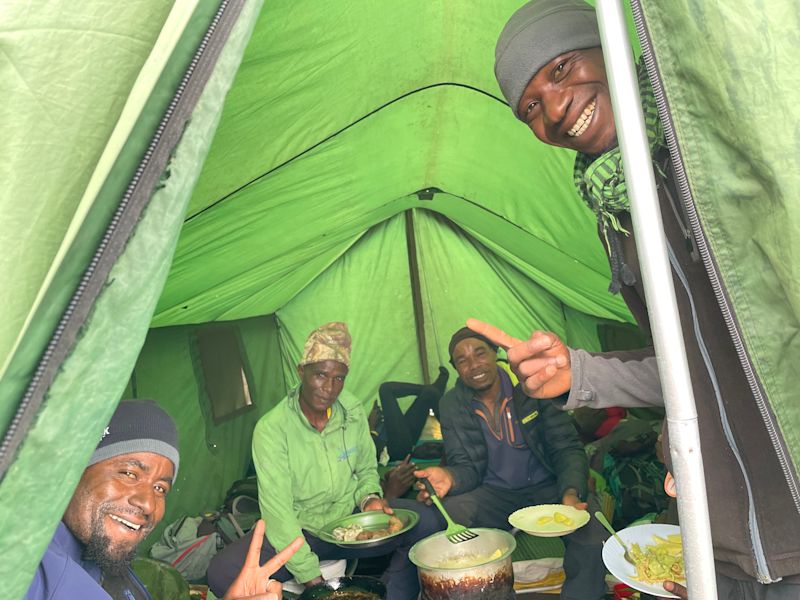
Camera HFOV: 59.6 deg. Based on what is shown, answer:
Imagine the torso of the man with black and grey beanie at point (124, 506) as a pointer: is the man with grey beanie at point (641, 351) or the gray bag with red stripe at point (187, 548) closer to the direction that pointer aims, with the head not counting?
the man with grey beanie

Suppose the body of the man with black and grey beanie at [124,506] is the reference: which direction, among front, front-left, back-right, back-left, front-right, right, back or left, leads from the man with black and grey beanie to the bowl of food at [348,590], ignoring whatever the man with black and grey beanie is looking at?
left

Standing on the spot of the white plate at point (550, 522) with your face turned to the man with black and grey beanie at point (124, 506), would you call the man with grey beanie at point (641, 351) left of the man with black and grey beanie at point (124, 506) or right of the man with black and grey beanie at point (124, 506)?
left

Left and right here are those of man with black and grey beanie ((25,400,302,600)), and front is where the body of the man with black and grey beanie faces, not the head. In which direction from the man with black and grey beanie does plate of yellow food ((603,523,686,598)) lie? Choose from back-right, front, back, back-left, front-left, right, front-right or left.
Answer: front-left

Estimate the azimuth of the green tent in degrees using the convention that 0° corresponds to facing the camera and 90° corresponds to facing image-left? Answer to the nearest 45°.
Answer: approximately 0°
